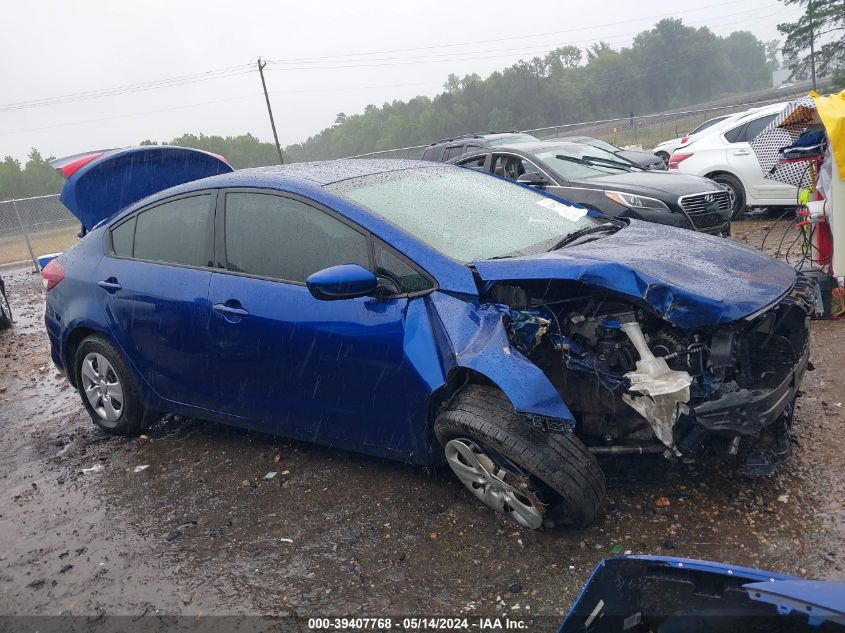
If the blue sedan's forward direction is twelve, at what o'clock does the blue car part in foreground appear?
The blue car part in foreground is roughly at 1 o'clock from the blue sedan.

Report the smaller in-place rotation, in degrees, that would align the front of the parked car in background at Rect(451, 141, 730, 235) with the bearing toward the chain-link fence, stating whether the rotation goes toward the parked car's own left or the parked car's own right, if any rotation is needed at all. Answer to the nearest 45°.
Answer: approximately 180°

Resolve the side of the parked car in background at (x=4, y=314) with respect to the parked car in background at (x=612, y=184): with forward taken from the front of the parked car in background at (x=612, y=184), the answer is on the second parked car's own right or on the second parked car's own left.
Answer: on the second parked car's own right

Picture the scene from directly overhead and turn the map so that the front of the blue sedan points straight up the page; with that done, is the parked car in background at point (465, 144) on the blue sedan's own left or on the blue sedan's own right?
on the blue sedan's own left

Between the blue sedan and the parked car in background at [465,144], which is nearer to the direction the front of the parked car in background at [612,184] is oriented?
the blue sedan

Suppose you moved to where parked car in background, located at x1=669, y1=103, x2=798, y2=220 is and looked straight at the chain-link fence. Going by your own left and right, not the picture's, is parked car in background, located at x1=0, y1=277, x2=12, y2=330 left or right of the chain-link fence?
left

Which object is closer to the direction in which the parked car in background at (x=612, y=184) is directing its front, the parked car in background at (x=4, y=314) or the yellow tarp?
the yellow tarp

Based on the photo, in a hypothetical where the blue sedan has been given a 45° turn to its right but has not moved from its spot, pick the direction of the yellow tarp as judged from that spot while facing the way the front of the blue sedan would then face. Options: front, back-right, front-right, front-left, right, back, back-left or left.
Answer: back-left

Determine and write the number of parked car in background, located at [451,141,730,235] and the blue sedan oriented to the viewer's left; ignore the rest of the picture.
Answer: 0

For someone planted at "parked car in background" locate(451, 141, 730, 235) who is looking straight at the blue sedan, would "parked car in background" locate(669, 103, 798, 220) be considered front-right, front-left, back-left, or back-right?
back-left

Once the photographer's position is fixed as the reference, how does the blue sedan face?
facing the viewer and to the right of the viewer
